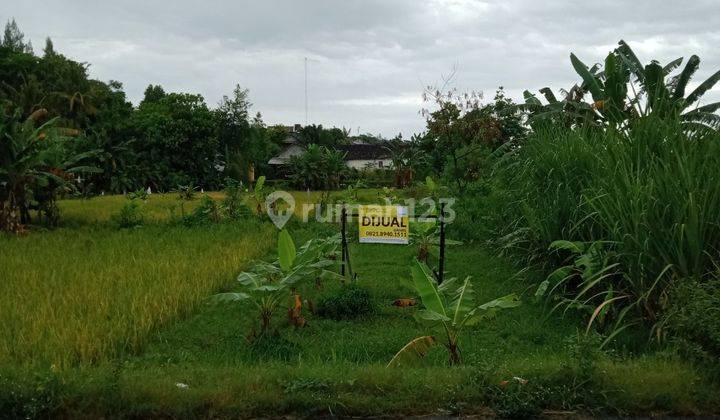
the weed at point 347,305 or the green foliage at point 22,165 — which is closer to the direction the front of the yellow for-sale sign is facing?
the weed

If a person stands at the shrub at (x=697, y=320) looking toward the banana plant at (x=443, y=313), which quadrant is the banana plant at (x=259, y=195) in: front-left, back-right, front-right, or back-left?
front-right

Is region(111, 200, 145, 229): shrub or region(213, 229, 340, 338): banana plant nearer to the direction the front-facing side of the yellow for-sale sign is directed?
the banana plant

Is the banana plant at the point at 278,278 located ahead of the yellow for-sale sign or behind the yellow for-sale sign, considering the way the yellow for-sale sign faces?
ahead

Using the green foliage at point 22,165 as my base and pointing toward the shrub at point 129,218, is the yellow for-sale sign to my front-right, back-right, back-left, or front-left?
front-right

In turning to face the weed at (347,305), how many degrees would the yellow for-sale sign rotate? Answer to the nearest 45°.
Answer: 0° — it already faces it

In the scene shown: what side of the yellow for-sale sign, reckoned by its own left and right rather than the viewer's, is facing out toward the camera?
front

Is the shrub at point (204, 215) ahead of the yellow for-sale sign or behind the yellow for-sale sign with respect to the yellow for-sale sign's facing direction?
behind

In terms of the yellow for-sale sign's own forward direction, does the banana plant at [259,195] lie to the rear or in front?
to the rear

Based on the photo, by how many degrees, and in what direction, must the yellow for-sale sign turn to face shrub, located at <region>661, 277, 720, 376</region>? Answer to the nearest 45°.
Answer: approximately 45° to its left

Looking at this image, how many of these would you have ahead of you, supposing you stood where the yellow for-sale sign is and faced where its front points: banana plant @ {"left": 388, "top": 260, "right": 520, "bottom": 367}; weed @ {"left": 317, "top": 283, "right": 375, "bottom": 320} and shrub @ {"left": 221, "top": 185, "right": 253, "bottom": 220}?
2

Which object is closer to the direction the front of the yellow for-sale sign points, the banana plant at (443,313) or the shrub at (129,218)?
the banana plant

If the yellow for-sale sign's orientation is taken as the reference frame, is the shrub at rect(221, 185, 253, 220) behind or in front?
behind

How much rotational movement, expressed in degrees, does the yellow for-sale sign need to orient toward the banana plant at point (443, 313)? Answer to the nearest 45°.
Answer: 0° — it already faces it

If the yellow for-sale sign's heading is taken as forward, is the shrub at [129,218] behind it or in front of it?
behind

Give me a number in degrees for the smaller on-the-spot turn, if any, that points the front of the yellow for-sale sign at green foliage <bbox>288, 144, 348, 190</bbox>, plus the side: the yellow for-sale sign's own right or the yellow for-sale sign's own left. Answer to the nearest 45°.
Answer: approximately 180°
